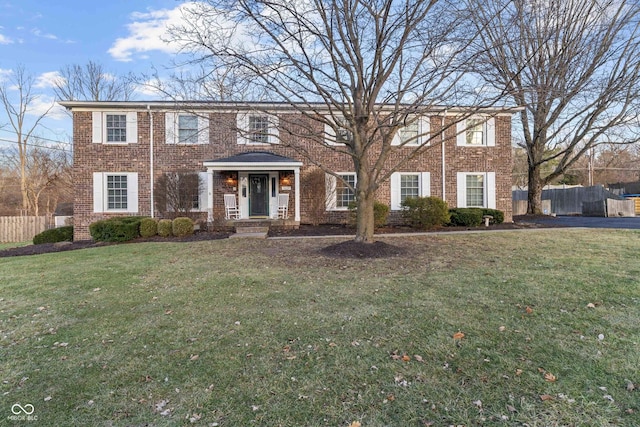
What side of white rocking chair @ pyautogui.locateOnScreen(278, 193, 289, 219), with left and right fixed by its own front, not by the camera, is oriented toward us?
front

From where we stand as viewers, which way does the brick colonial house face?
facing the viewer

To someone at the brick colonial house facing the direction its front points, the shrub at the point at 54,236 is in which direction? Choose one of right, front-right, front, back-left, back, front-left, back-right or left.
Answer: right

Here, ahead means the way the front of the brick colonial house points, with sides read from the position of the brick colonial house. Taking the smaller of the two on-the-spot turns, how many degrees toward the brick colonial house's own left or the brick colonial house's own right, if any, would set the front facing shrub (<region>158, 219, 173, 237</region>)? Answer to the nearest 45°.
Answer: approximately 45° to the brick colonial house's own right

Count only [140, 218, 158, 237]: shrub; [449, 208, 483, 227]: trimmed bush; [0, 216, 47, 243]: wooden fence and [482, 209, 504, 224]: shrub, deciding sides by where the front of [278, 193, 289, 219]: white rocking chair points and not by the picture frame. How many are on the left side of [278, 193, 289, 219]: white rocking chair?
2

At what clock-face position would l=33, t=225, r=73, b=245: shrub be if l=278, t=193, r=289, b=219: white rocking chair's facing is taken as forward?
The shrub is roughly at 3 o'clock from the white rocking chair.

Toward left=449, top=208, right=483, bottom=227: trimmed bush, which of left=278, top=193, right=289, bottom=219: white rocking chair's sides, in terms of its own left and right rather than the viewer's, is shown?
left

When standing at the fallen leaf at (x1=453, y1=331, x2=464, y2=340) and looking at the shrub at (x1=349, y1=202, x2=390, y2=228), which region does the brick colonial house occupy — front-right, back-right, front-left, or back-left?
front-left

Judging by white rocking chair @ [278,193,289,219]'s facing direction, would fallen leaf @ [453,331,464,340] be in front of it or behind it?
in front

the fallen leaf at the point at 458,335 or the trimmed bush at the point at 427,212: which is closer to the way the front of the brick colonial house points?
the fallen leaf

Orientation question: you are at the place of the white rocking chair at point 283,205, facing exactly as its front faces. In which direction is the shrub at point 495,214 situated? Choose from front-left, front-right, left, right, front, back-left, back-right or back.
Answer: left
